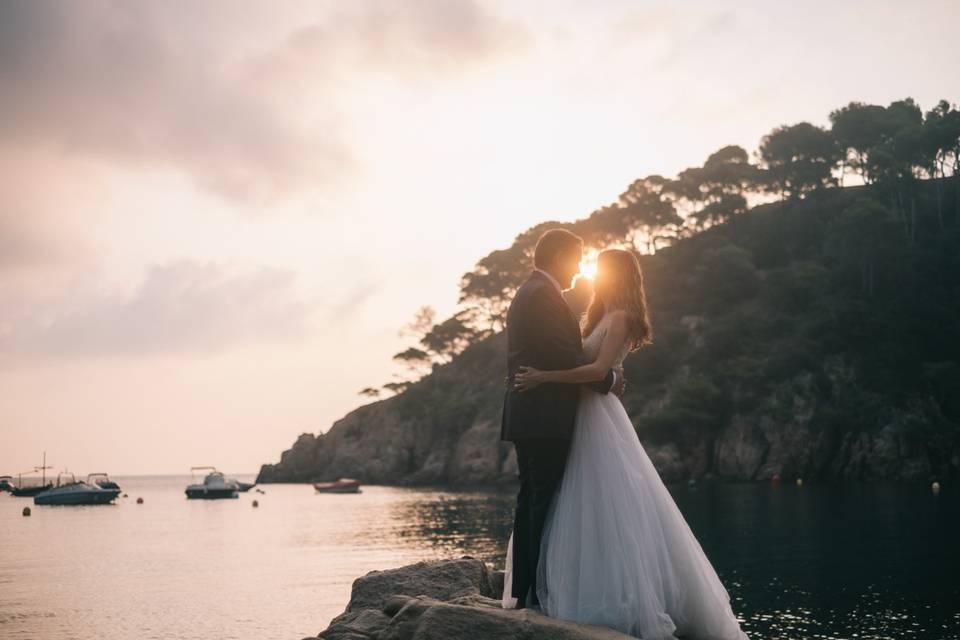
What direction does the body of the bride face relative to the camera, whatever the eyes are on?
to the viewer's left

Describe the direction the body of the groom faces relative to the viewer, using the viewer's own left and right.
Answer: facing to the right of the viewer

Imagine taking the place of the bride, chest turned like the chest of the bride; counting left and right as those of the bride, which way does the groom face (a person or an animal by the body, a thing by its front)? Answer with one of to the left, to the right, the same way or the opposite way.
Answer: the opposite way
